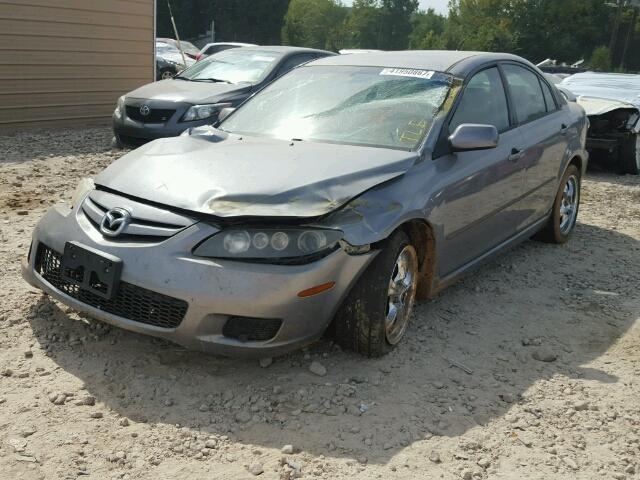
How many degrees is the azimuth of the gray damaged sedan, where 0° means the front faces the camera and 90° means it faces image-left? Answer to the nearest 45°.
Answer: approximately 45°
